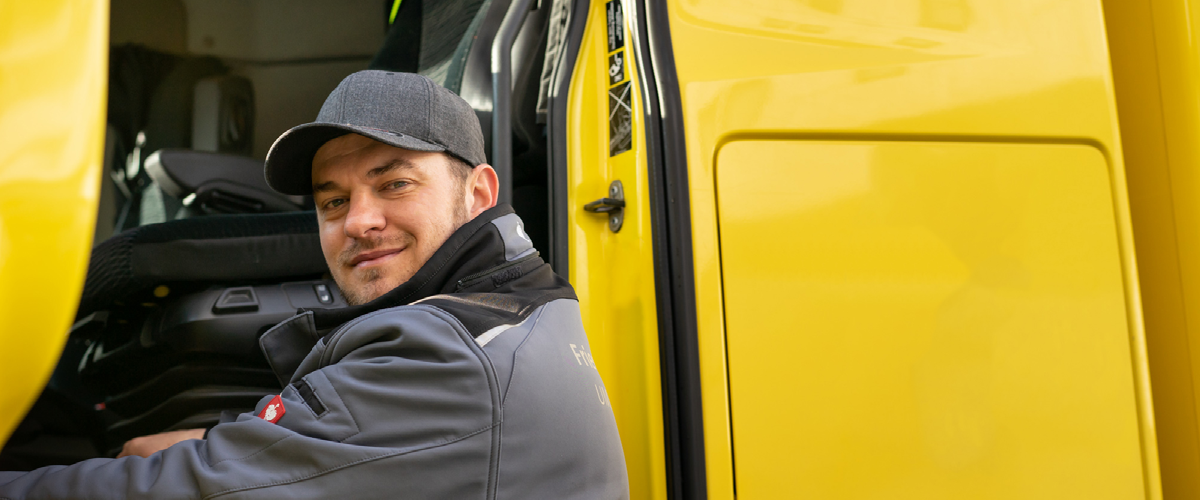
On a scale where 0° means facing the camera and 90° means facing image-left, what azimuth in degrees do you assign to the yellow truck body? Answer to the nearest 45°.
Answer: approximately 90°

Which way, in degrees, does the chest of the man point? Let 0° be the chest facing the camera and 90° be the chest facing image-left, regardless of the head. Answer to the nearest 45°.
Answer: approximately 90°
